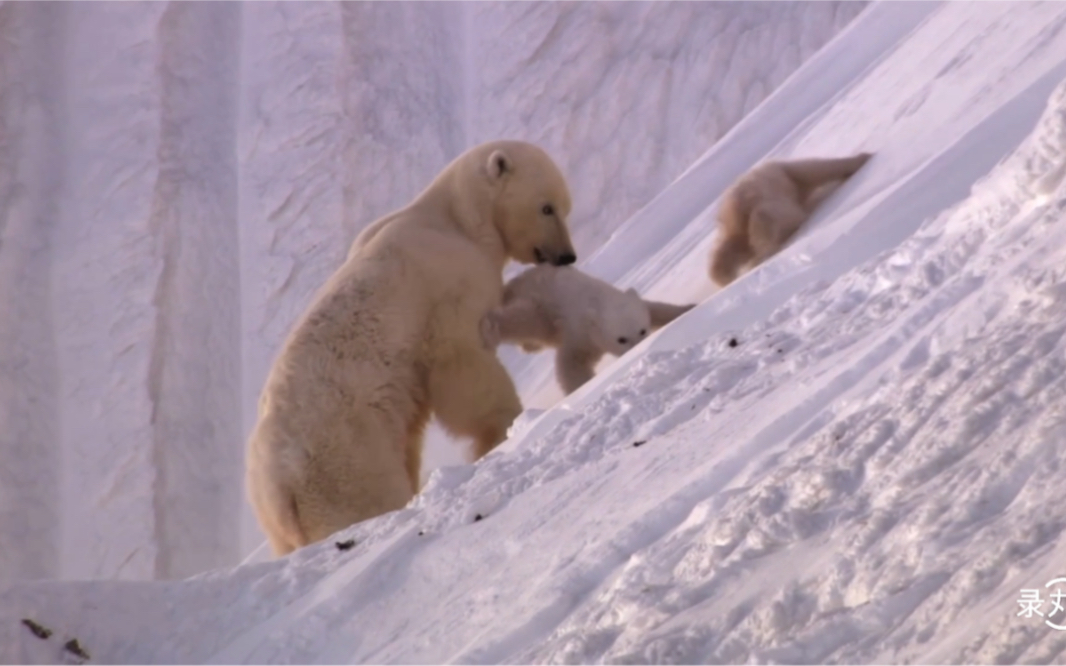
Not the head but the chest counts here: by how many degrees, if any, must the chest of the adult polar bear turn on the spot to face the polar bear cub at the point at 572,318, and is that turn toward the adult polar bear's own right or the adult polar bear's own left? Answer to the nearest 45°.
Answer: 0° — it already faces it

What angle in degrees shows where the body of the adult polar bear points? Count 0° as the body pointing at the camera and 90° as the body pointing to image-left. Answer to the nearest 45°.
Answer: approximately 270°

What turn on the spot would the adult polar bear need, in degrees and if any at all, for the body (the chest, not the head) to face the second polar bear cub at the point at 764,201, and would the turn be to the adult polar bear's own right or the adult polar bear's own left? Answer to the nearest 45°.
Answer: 0° — it already faces it
